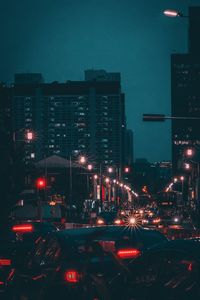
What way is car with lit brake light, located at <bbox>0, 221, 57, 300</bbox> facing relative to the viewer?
away from the camera

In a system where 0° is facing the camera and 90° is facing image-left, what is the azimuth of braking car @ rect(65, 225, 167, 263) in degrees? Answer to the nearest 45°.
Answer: approximately 180°

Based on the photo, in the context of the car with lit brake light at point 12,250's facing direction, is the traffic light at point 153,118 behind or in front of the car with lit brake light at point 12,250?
in front

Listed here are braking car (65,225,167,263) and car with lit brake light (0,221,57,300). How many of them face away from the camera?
2

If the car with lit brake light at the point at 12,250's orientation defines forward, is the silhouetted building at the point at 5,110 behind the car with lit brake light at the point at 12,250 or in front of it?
in front

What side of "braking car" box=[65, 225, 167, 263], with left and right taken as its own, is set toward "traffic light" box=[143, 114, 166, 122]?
front

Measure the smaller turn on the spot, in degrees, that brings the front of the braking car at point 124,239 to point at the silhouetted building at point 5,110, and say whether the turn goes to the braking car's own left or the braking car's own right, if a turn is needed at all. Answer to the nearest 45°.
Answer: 0° — it already faces it

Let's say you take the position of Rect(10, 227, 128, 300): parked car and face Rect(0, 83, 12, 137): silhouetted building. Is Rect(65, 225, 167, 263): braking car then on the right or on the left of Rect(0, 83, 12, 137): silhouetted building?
right

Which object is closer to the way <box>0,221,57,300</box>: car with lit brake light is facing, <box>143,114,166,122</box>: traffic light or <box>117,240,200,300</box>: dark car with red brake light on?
the traffic light

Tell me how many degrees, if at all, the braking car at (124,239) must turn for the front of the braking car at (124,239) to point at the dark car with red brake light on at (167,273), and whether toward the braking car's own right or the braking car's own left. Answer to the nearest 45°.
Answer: approximately 180°
